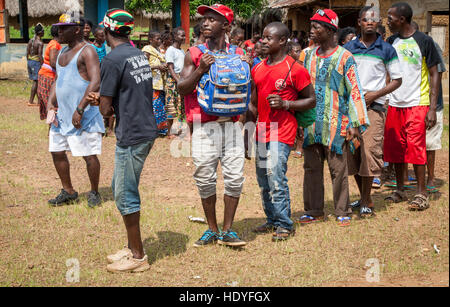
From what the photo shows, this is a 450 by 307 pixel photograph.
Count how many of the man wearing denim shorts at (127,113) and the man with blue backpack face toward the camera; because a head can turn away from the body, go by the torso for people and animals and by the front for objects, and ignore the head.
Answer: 1

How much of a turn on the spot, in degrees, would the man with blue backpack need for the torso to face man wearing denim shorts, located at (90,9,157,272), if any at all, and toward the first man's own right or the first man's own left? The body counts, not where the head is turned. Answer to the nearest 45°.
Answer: approximately 45° to the first man's own right

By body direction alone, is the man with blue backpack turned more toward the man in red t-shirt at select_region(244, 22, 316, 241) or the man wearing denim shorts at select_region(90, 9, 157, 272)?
the man wearing denim shorts

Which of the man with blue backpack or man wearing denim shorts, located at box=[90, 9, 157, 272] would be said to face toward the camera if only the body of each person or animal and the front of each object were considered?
the man with blue backpack

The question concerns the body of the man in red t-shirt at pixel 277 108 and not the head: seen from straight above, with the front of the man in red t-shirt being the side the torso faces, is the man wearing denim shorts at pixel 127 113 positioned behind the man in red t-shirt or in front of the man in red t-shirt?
in front

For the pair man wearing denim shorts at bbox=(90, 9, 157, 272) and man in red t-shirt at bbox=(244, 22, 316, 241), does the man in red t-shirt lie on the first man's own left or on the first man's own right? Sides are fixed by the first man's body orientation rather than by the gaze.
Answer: on the first man's own right

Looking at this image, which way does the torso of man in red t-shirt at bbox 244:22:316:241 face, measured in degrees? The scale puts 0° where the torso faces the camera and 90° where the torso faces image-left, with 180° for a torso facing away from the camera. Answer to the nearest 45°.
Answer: approximately 45°

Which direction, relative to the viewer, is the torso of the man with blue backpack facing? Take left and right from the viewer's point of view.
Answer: facing the viewer

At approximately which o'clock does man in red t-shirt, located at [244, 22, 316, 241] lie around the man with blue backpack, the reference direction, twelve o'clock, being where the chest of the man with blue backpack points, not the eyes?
The man in red t-shirt is roughly at 8 o'clock from the man with blue backpack.
